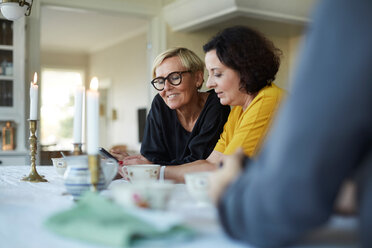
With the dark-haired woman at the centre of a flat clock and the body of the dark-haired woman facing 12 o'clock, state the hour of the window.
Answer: The window is roughly at 2 o'clock from the dark-haired woman.

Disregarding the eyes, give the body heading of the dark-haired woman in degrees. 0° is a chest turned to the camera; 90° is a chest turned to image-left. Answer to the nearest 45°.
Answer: approximately 90°

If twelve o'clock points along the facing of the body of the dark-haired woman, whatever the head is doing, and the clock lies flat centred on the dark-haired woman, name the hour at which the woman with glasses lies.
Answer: The woman with glasses is roughly at 2 o'clock from the dark-haired woman.

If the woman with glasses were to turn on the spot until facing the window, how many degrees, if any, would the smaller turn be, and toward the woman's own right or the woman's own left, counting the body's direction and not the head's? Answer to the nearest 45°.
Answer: approximately 135° to the woman's own right

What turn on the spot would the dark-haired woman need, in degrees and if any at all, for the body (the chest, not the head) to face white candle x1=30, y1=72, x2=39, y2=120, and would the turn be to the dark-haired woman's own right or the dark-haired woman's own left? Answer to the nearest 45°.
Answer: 0° — they already face it
